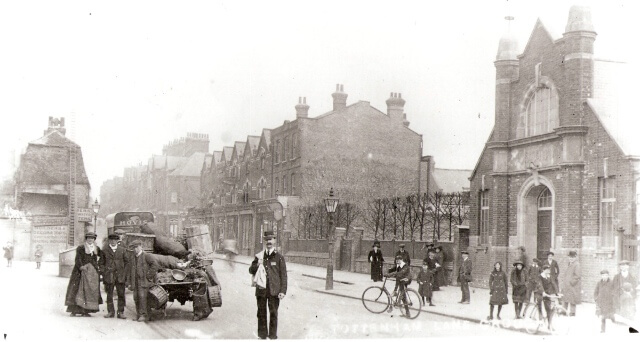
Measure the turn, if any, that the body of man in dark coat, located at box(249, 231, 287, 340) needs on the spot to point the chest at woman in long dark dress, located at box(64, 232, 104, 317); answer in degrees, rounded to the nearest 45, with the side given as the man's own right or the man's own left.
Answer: approximately 135° to the man's own right

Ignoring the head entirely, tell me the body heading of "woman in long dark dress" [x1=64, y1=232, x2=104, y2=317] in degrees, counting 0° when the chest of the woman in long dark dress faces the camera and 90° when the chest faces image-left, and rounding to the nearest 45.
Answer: approximately 0°

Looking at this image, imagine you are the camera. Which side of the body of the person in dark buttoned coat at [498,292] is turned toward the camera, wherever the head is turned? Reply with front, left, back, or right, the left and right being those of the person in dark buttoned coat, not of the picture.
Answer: front

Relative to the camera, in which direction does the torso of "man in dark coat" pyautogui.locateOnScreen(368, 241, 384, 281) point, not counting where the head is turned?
toward the camera

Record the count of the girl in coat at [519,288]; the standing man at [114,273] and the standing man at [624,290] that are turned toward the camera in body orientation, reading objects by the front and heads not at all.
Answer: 3

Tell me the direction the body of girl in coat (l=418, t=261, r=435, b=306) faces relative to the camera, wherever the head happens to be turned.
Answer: toward the camera
